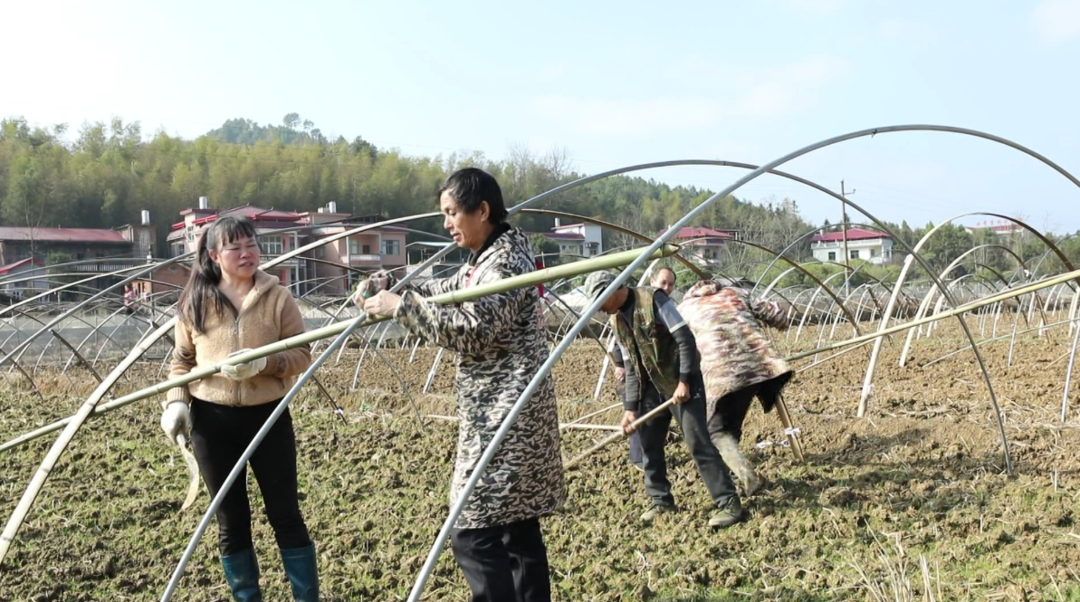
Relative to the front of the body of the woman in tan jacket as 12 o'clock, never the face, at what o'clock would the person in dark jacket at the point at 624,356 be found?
The person in dark jacket is roughly at 8 o'clock from the woman in tan jacket.

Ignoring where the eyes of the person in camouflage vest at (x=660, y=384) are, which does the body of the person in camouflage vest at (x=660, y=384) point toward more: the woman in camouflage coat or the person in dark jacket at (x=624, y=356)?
the woman in camouflage coat

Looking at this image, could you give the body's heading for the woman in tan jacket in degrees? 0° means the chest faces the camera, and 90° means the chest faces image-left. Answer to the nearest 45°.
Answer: approximately 0°

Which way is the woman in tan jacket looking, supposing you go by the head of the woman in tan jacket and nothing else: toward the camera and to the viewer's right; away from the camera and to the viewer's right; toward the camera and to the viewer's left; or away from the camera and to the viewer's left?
toward the camera and to the viewer's right

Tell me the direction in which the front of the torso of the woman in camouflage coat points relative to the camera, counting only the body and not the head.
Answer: to the viewer's left

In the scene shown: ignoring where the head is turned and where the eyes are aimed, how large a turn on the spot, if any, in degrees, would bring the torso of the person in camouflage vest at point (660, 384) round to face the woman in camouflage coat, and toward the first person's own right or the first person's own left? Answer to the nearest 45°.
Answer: approximately 45° to the first person's own left

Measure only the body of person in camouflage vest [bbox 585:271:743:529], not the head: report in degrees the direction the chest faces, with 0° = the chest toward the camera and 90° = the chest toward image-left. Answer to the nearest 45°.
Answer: approximately 45°

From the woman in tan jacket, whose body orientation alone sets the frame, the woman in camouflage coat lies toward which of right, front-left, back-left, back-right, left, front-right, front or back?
front-left

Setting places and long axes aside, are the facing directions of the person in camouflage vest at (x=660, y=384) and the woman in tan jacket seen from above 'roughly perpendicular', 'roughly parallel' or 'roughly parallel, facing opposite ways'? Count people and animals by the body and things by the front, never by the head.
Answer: roughly perpendicular

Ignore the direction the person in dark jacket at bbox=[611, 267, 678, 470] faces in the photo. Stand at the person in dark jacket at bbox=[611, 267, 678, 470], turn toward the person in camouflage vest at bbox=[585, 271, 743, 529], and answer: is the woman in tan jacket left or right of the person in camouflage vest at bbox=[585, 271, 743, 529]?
right

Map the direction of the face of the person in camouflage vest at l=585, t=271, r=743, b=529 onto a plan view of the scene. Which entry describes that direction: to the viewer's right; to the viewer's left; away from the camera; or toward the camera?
to the viewer's left

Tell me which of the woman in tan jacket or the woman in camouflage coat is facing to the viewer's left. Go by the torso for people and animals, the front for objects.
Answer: the woman in camouflage coat

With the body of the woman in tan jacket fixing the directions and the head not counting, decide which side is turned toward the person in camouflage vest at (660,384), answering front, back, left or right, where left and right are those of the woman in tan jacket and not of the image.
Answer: left

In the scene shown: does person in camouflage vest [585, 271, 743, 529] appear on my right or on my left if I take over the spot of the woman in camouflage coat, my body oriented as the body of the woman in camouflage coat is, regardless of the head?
on my right

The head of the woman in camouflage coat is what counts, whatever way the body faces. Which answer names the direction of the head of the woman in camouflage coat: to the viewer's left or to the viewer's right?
to the viewer's left
